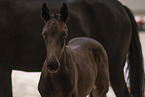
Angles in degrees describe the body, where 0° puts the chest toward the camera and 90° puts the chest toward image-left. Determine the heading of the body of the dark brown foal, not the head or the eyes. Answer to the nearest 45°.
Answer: approximately 45°

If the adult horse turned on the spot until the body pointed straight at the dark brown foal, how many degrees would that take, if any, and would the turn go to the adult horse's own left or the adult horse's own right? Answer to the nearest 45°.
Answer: approximately 90° to the adult horse's own left

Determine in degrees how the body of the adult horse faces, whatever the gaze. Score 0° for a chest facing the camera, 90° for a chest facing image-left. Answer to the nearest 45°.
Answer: approximately 90°
